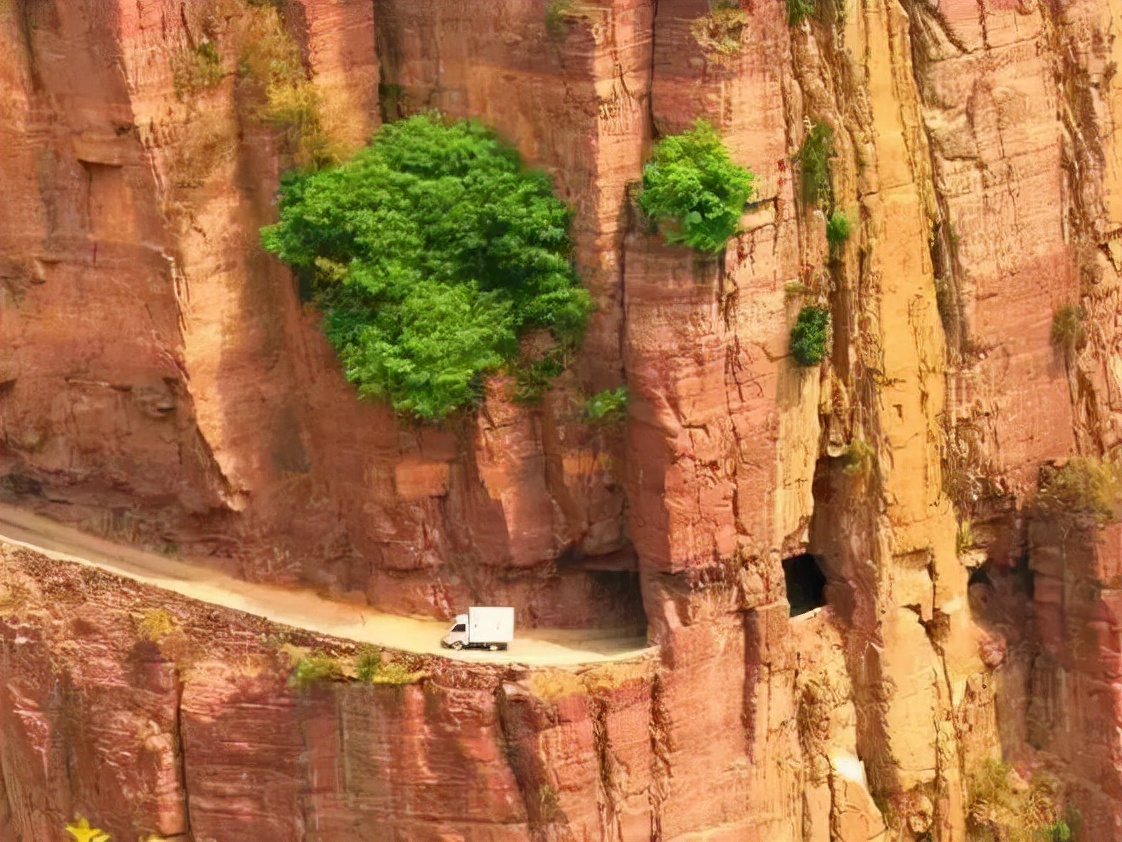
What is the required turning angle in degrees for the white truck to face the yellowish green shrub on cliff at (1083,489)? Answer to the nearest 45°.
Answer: approximately 180°

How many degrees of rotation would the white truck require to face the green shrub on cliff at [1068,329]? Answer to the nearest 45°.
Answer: approximately 180°

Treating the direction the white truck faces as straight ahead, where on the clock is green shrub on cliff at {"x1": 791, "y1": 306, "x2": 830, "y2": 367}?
The green shrub on cliff is roughly at 6 o'clock from the white truck.

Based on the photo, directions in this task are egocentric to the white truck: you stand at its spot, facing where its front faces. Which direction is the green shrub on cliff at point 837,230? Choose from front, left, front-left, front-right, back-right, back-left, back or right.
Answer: back

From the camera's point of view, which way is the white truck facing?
to the viewer's left
